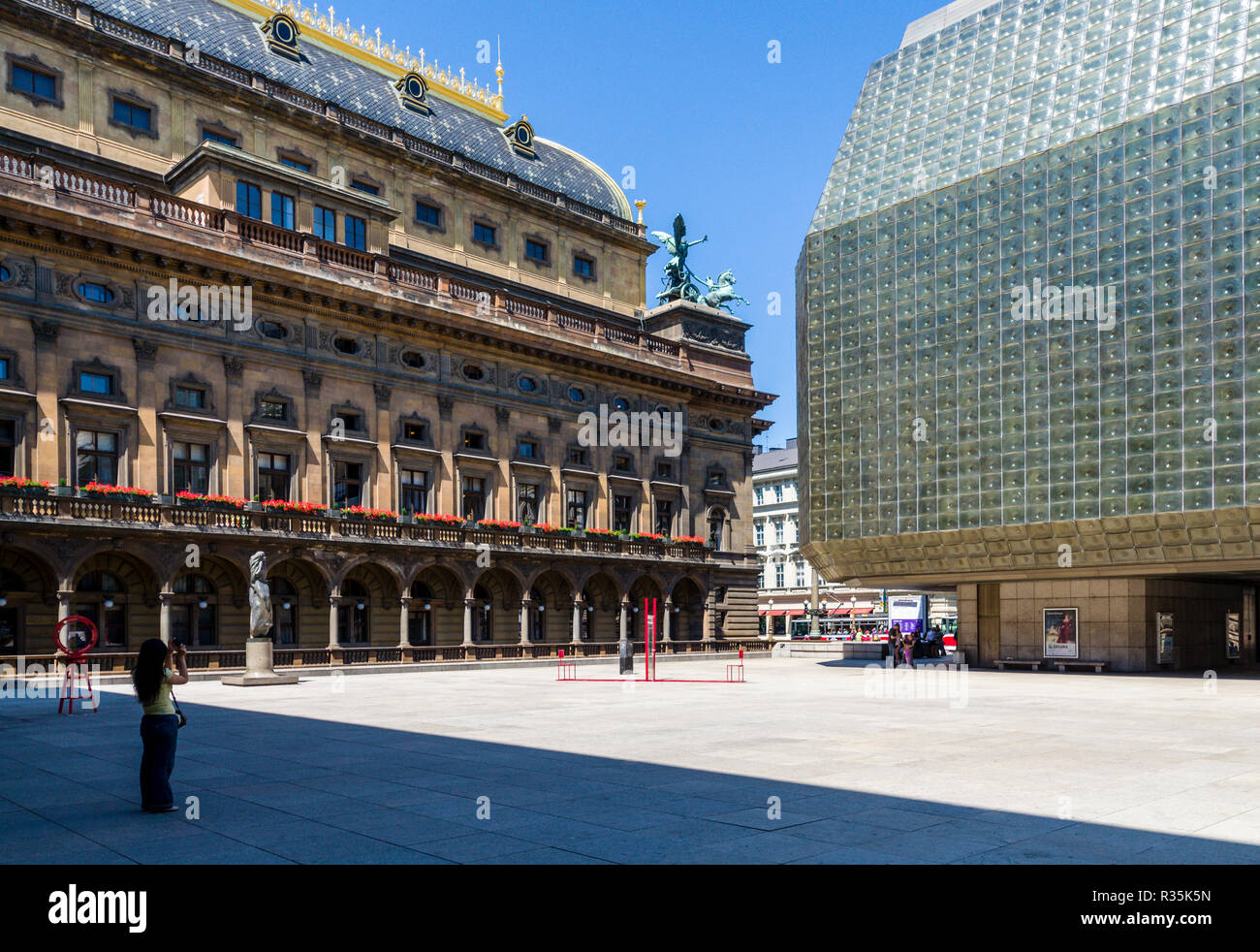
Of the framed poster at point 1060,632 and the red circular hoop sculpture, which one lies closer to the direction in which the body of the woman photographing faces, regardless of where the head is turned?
the framed poster

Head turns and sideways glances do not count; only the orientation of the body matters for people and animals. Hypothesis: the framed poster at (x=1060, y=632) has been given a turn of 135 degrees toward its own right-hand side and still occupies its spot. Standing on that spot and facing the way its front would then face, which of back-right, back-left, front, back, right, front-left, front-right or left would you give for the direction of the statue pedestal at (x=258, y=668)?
left

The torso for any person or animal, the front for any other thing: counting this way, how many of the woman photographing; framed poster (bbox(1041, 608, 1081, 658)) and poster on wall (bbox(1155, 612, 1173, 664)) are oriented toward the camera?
2

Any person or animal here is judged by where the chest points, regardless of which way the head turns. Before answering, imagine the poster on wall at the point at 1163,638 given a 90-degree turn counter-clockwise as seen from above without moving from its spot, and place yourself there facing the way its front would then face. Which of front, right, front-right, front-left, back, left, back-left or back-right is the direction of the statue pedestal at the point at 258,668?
back-right

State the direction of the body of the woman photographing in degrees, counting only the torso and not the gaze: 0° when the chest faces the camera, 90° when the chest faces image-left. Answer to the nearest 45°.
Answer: approximately 225°

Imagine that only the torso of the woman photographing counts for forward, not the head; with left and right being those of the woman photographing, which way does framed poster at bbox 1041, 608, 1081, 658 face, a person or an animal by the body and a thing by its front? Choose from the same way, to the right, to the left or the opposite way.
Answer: the opposite way

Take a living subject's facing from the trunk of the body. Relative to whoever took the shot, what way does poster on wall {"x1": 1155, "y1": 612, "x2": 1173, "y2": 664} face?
facing the viewer

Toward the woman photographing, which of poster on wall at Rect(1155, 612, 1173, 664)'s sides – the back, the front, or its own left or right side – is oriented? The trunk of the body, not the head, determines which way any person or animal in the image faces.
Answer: front

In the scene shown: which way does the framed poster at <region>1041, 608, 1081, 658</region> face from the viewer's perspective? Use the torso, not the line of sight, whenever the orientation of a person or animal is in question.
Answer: toward the camera

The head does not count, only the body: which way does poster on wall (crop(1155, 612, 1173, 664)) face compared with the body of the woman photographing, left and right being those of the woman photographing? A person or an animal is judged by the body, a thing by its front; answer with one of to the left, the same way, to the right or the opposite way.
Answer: the opposite way
